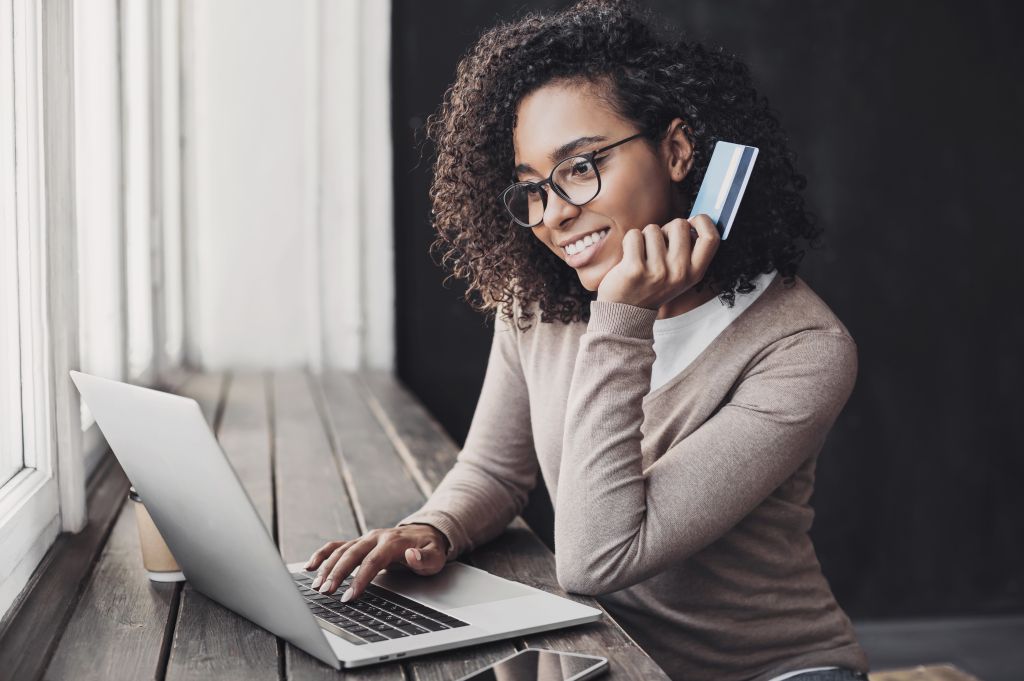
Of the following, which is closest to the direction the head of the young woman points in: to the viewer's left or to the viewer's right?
to the viewer's left

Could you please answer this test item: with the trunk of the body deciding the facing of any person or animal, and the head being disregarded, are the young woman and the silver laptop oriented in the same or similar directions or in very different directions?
very different directions

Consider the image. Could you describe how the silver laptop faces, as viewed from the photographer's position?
facing away from the viewer and to the right of the viewer

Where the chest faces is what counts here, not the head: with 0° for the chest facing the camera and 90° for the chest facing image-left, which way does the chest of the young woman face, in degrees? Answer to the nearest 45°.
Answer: approximately 45°
